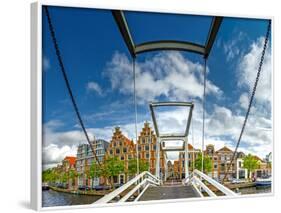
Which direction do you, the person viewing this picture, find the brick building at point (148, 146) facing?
facing the viewer
